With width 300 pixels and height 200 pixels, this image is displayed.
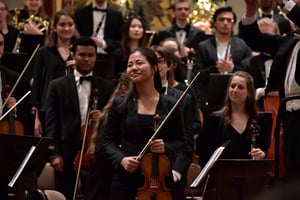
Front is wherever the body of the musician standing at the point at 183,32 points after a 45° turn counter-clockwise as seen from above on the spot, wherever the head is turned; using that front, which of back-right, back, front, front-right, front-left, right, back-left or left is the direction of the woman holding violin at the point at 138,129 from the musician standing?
front-right

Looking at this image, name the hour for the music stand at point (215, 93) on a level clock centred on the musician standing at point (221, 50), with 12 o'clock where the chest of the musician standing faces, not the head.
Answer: The music stand is roughly at 12 o'clock from the musician standing.

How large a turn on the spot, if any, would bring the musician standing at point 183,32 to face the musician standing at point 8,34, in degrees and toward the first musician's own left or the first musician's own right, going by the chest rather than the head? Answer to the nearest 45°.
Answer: approximately 90° to the first musician's own right

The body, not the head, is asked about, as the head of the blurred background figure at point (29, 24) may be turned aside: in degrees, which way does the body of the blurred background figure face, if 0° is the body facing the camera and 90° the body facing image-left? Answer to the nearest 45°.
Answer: approximately 0°

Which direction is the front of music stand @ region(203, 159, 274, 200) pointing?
away from the camera

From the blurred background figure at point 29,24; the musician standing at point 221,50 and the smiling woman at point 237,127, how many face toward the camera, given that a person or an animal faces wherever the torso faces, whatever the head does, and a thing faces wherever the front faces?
3

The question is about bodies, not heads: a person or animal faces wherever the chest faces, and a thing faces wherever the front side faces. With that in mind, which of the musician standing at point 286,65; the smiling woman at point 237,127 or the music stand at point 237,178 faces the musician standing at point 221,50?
the music stand

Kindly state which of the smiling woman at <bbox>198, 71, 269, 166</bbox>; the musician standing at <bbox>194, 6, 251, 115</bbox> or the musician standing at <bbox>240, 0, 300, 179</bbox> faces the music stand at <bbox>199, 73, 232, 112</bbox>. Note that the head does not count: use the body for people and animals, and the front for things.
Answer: the musician standing at <bbox>194, 6, 251, 115</bbox>

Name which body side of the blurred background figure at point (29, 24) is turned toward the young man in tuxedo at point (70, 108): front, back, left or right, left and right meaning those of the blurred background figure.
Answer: front

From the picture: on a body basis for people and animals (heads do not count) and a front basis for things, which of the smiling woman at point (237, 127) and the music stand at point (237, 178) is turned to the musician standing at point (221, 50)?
the music stand

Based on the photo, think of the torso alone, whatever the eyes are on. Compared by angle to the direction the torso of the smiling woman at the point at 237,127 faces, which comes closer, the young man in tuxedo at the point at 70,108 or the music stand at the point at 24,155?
the music stand

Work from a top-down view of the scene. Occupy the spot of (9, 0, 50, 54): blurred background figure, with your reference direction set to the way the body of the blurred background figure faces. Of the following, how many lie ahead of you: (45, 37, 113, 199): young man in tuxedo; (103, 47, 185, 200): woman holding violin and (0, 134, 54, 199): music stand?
3

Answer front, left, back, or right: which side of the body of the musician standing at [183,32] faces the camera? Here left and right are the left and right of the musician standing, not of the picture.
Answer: front

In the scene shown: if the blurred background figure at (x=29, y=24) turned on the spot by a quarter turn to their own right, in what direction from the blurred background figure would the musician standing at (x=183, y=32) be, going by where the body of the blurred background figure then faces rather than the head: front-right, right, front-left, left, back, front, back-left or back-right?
back

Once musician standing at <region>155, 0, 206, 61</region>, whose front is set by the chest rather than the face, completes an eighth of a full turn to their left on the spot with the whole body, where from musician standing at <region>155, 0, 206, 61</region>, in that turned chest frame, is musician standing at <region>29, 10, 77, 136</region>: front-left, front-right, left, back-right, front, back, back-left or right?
right

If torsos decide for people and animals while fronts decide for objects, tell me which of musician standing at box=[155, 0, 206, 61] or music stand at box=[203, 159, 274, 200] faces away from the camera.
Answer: the music stand

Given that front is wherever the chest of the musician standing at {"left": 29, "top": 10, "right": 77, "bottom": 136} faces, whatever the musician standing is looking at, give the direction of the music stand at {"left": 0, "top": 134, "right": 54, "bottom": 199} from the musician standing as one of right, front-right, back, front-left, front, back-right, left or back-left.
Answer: front-right
